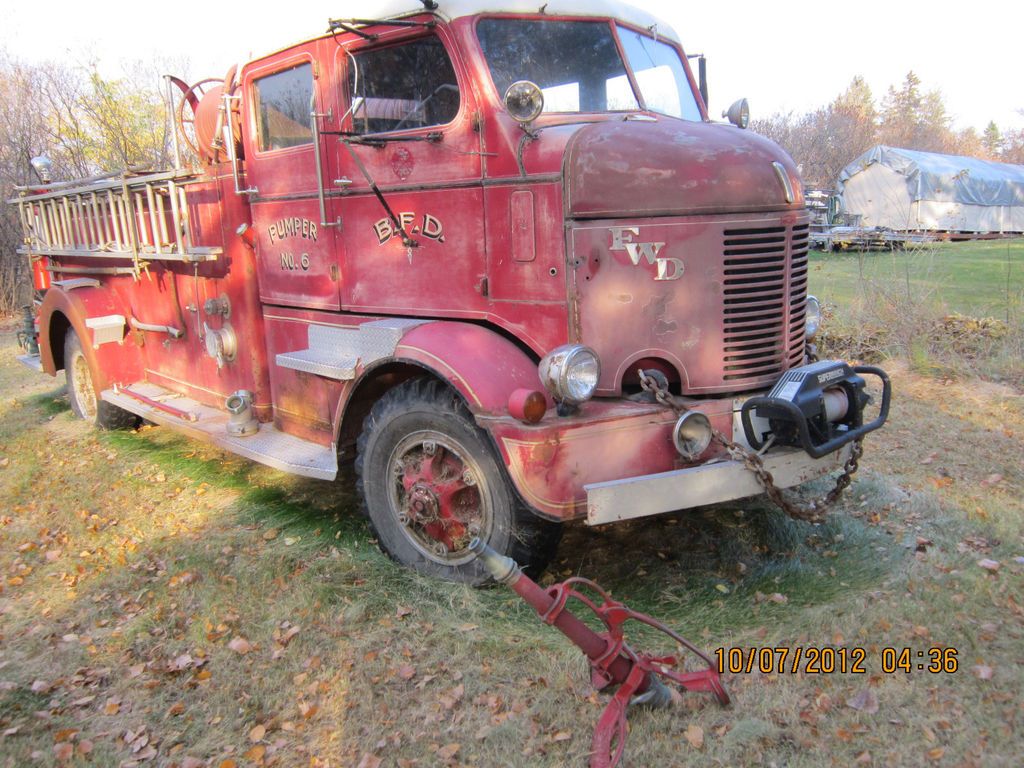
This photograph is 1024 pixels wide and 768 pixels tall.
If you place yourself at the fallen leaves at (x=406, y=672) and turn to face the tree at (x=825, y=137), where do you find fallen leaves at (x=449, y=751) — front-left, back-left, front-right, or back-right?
back-right

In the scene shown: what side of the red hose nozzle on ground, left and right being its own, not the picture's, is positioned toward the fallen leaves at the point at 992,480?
right

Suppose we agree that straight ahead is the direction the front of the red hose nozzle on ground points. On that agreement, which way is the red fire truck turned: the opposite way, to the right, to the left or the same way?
the opposite way

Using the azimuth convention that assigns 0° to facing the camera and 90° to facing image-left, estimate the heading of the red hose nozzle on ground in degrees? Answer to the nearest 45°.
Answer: approximately 135°

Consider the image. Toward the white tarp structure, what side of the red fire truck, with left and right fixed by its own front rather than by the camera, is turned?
left

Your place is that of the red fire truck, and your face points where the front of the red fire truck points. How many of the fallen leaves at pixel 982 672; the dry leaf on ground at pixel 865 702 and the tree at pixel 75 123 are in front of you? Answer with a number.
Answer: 2

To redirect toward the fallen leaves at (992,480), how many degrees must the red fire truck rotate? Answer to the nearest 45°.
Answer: approximately 45° to its left

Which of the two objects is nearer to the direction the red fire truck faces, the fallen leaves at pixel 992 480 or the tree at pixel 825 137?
the fallen leaves
